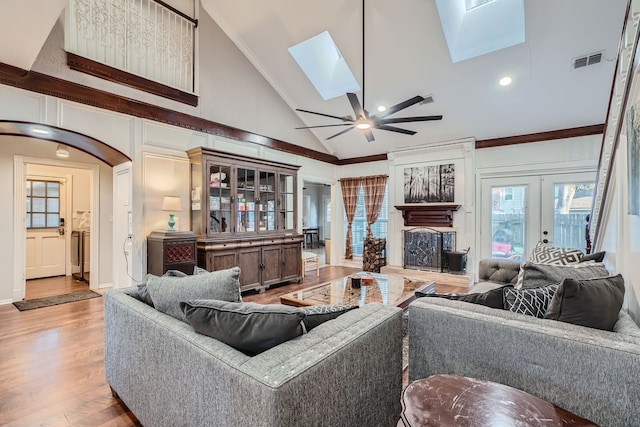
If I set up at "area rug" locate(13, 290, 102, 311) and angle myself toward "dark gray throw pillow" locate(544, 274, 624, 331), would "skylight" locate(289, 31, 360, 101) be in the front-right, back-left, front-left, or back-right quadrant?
front-left

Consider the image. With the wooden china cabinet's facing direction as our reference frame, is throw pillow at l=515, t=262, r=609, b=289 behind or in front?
in front

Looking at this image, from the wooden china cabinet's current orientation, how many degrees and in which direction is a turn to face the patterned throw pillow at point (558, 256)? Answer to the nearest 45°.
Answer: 0° — it already faces it

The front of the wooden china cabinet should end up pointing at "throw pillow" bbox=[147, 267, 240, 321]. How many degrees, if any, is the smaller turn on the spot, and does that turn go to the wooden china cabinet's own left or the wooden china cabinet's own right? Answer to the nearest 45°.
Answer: approximately 45° to the wooden china cabinet's own right

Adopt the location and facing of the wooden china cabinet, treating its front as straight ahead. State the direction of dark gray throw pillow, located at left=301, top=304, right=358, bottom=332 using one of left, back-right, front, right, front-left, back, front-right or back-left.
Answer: front-right

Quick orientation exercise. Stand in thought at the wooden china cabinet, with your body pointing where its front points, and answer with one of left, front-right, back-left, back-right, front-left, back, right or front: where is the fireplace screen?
front-left

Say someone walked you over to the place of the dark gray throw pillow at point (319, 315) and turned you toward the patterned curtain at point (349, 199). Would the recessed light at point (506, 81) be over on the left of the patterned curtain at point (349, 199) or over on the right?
right

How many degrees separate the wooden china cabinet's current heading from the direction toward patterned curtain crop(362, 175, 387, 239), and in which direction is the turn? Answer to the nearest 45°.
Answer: approximately 90° to its left

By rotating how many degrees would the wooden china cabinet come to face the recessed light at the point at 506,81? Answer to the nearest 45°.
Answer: approximately 45° to its left

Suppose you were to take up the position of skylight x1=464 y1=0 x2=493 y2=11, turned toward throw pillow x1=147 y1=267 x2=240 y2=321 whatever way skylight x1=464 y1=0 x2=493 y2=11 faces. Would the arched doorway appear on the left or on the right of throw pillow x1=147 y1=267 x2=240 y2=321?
right

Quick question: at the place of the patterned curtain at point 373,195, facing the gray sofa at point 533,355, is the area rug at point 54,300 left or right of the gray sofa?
right

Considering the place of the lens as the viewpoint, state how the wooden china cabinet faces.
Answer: facing the viewer and to the right of the viewer

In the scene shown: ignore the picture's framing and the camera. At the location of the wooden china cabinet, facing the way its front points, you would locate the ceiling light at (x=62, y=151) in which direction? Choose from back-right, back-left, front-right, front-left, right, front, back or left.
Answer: back-right

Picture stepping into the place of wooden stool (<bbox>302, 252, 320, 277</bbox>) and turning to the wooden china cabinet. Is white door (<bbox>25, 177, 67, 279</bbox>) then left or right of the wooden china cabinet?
right

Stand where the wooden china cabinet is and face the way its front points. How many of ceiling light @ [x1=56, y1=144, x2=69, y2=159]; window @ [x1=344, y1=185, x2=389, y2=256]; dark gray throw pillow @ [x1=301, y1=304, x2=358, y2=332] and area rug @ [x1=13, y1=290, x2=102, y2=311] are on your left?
1

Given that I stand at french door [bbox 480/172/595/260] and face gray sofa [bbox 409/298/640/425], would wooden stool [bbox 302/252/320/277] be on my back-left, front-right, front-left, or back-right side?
front-right
